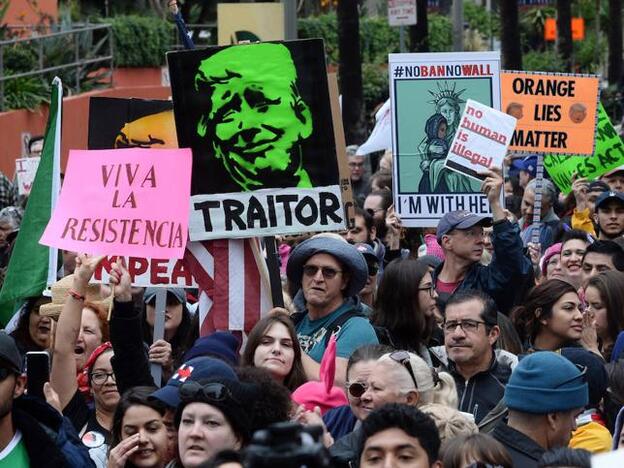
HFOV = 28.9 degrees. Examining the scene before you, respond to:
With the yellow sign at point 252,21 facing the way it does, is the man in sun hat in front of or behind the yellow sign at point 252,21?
in front

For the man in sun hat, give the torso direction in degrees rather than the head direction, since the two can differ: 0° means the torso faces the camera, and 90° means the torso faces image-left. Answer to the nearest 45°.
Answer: approximately 45°

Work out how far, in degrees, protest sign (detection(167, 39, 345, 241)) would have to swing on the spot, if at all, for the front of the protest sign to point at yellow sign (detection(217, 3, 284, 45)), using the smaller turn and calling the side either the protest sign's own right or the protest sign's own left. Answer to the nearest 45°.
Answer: approximately 180°

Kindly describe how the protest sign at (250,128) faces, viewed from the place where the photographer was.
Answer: facing the viewer

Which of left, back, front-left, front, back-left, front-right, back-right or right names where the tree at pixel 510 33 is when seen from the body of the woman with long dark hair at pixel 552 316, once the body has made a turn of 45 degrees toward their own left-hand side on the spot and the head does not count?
left

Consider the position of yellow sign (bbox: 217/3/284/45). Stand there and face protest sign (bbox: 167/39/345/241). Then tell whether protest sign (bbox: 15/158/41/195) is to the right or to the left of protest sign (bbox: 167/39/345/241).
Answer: right

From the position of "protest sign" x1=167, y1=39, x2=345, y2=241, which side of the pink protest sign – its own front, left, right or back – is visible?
left

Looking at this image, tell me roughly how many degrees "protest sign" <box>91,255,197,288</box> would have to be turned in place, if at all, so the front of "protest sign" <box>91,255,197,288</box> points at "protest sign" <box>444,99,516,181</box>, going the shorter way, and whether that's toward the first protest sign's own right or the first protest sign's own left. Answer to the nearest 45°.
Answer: approximately 135° to the first protest sign's own left

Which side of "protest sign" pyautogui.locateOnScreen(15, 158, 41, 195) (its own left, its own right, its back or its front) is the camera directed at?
front
